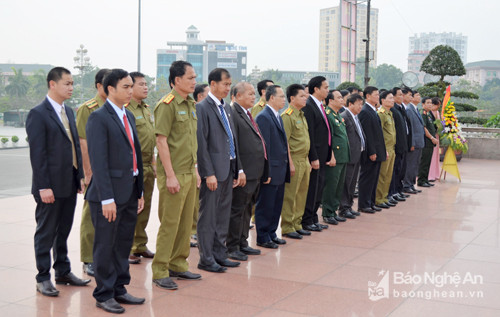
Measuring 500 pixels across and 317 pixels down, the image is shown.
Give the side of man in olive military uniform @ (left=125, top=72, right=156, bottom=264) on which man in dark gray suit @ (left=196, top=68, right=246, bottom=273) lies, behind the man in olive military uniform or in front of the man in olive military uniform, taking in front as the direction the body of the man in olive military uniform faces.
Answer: in front

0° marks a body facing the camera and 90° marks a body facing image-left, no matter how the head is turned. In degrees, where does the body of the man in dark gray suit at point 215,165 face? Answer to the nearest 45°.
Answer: approximately 315°

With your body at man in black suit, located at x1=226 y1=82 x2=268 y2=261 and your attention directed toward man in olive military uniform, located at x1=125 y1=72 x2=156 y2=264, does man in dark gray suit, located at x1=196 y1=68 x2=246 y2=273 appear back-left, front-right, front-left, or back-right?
front-left

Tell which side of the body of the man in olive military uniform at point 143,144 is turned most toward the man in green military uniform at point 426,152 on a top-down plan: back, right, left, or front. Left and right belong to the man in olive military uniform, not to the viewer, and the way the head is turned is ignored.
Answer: left

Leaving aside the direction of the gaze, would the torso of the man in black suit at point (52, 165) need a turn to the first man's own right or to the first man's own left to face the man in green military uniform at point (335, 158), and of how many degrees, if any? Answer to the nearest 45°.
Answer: approximately 90° to the first man's own left

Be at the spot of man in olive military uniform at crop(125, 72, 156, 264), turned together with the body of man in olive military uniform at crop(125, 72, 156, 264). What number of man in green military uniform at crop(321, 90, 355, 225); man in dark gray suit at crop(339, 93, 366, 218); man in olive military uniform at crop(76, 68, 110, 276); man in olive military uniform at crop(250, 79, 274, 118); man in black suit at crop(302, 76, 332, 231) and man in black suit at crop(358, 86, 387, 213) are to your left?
5

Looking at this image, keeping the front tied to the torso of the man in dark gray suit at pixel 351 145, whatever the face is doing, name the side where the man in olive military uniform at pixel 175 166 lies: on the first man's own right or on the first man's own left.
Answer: on the first man's own right

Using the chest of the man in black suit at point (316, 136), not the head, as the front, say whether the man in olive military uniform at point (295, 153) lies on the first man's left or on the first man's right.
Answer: on the first man's right

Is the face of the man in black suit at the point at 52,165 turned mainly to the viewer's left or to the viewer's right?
to the viewer's right

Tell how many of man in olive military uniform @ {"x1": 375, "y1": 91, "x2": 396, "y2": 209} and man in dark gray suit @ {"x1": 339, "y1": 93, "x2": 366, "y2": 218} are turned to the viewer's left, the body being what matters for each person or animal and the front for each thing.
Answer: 0

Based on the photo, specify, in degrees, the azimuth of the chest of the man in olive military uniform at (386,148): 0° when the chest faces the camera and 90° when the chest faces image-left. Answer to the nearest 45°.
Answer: approximately 315°

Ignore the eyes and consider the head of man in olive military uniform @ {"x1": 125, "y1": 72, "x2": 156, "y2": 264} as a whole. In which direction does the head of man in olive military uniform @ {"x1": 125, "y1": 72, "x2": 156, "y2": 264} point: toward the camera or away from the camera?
toward the camera

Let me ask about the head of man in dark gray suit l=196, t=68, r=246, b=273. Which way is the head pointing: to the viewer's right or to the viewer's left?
to the viewer's right
